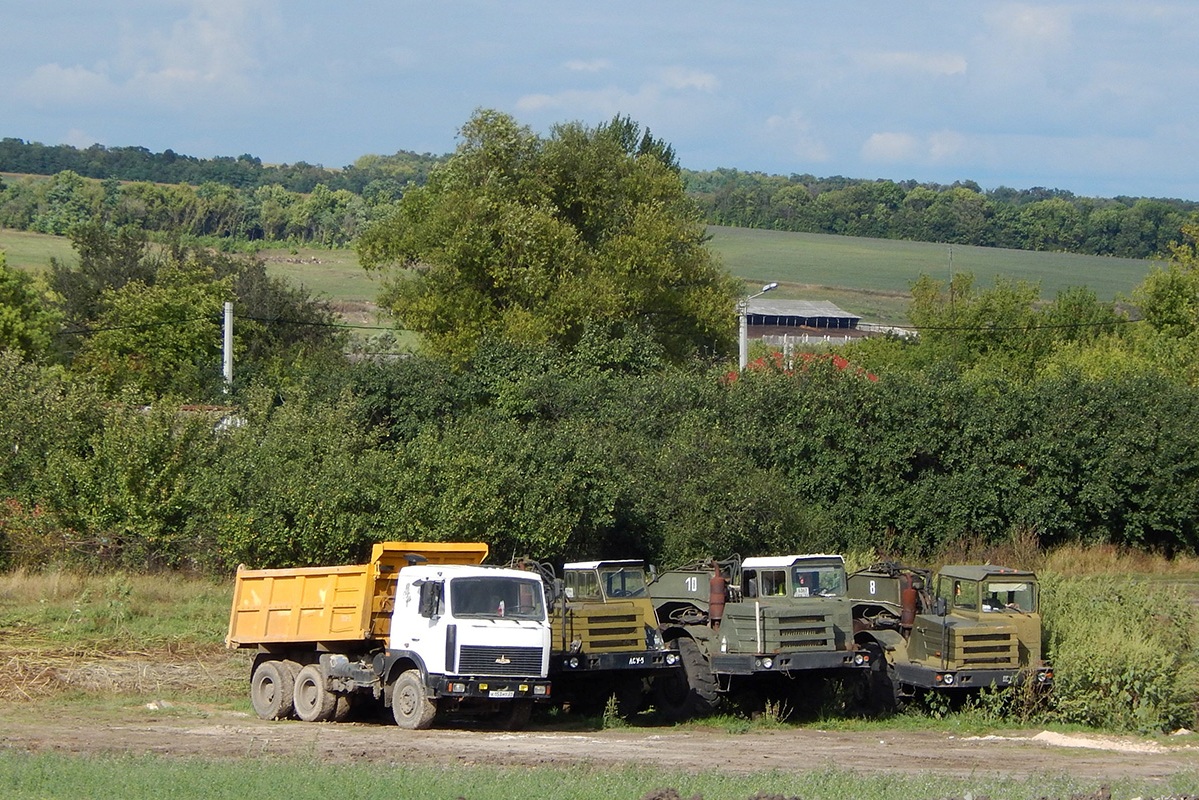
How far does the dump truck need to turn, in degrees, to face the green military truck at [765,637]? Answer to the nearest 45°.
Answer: approximately 45° to its left

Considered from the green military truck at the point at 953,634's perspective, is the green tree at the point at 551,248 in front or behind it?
behind

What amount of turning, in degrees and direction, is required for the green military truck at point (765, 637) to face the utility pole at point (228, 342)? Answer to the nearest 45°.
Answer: approximately 180°

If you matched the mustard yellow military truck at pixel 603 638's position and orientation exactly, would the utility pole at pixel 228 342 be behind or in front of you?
behind

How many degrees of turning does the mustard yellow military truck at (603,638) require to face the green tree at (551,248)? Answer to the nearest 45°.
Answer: approximately 135° to its left

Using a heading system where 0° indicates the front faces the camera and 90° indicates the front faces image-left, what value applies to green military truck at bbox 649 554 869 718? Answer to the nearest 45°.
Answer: approximately 315°

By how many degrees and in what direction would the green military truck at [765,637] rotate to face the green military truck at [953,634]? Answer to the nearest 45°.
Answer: approximately 45° to its left

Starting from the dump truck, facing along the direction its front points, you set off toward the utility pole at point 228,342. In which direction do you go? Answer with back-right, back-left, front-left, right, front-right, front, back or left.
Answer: back-left

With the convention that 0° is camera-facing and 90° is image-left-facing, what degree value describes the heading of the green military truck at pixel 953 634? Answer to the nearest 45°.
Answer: approximately 315°

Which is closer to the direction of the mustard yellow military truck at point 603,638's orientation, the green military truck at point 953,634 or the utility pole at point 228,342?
the green military truck
